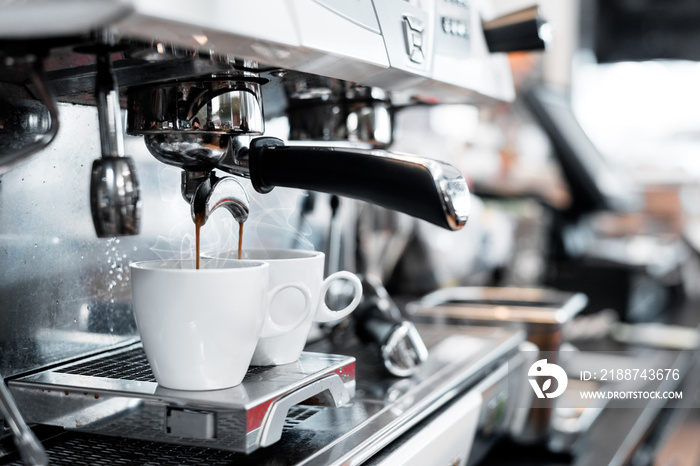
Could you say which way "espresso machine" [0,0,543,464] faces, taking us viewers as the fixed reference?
facing the viewer and to the right of the viewer
